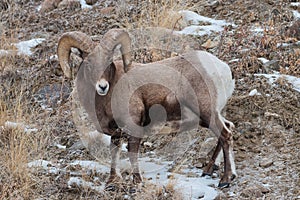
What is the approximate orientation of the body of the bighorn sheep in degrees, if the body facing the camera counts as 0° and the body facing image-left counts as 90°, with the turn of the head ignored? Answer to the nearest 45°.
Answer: approximately 90°

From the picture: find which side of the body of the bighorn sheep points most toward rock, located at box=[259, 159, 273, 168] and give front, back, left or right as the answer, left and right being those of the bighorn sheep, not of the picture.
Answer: back

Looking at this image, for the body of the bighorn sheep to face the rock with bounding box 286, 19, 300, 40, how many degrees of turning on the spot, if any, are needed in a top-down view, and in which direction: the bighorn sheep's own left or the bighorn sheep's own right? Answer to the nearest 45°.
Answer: approximately 135° to the bighorn sheep's own right

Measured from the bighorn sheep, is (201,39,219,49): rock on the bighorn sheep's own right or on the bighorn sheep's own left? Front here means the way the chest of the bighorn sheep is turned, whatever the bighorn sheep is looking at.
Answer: on the bighorn sheep's own right

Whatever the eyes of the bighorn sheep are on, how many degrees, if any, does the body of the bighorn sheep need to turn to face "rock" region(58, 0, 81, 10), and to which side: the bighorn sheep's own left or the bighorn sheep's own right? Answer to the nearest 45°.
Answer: approximately 90° to the bighorn sheep's own right

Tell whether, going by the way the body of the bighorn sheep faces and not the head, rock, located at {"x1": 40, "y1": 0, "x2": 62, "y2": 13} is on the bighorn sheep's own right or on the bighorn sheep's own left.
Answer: on the bighorn sheep's own right

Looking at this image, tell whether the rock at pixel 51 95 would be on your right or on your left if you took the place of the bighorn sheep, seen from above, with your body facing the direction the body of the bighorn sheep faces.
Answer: on your right

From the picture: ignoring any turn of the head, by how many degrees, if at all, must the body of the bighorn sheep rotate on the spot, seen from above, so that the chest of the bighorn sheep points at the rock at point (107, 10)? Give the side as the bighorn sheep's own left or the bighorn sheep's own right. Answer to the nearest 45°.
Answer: approximately 90° to the bighorn sheep's own right

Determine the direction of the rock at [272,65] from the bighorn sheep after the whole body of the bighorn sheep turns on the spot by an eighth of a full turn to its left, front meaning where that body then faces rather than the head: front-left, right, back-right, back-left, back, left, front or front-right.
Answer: back

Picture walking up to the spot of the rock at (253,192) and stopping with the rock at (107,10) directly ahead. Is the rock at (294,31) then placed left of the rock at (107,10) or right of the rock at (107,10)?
right
